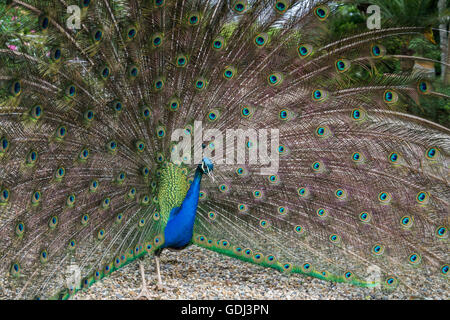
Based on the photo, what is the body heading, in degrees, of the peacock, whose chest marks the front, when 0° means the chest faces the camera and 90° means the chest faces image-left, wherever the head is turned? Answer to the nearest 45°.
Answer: approximately 315°
